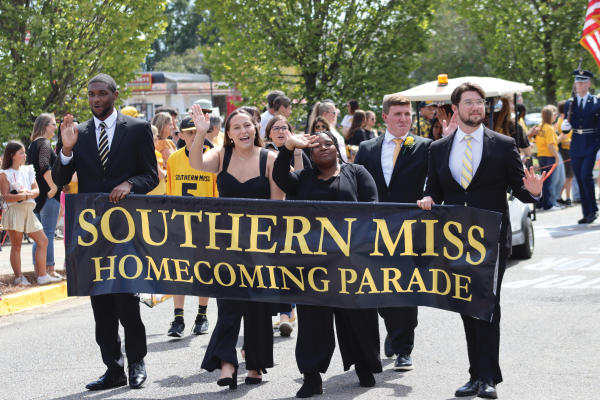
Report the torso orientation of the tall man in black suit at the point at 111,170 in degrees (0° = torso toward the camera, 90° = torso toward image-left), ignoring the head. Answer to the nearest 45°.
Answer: approximately 45°

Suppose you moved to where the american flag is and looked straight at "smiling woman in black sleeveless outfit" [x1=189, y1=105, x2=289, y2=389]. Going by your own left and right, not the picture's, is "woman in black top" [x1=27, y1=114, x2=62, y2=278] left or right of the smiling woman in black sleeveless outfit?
right

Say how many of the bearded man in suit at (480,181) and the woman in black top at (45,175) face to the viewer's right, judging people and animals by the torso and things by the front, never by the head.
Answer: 1

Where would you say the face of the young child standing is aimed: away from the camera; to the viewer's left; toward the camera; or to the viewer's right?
to the viewer's right

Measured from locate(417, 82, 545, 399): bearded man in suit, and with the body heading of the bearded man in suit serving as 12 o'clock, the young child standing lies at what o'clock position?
The young child standing is roughly at 4 o'clock from the bearded man in suit.

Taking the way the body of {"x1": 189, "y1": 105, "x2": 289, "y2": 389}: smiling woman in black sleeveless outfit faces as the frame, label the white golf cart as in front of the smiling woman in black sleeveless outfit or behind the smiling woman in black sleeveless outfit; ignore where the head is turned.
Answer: behind

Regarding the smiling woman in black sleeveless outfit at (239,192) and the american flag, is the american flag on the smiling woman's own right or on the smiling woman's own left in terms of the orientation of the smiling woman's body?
on the smiling woman's own left

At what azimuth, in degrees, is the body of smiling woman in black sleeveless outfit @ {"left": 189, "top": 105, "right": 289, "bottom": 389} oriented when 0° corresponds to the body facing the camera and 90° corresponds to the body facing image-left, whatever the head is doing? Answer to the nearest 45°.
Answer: approximately 0°

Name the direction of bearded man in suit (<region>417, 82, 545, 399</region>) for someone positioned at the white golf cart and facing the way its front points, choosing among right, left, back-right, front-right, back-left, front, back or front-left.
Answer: front-left

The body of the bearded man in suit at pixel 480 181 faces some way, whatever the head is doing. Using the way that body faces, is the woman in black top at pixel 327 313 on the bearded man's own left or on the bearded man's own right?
on the bearded man's own right
